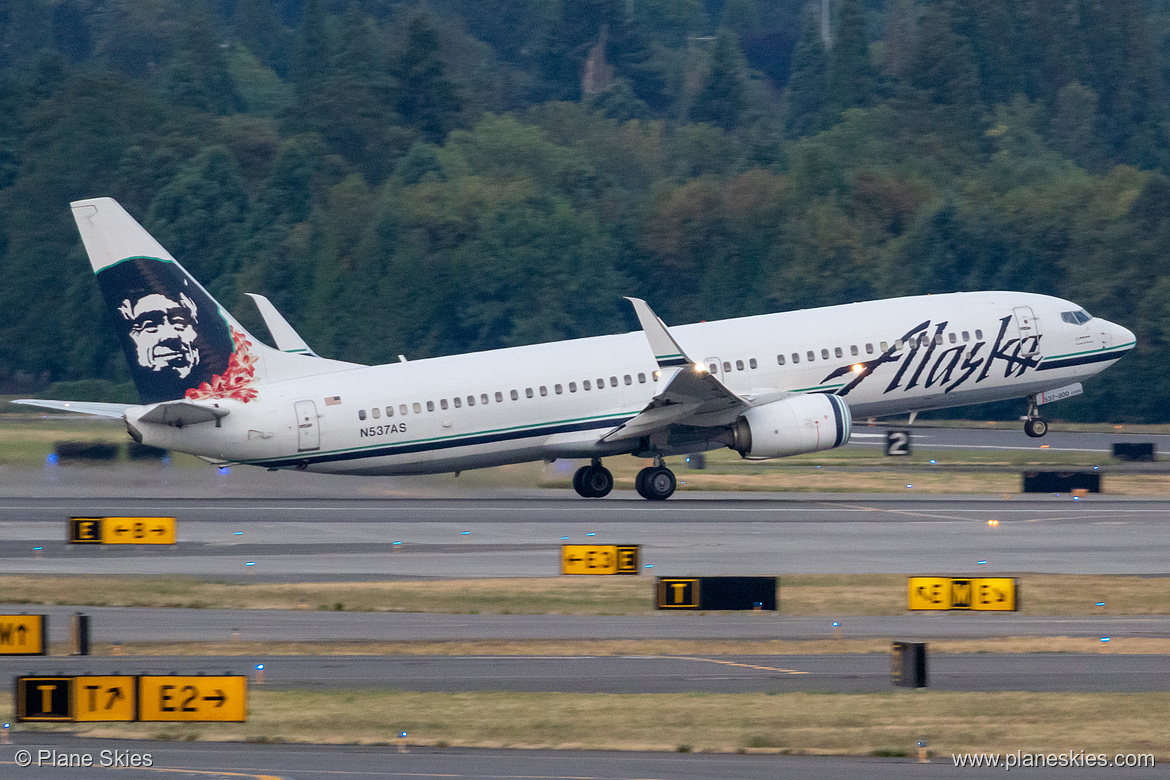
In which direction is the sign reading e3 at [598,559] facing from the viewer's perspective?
toward the camera

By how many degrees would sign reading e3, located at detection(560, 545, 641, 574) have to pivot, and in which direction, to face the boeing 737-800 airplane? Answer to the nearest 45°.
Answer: approximately 180°

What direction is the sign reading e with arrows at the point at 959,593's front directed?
toward the camera
